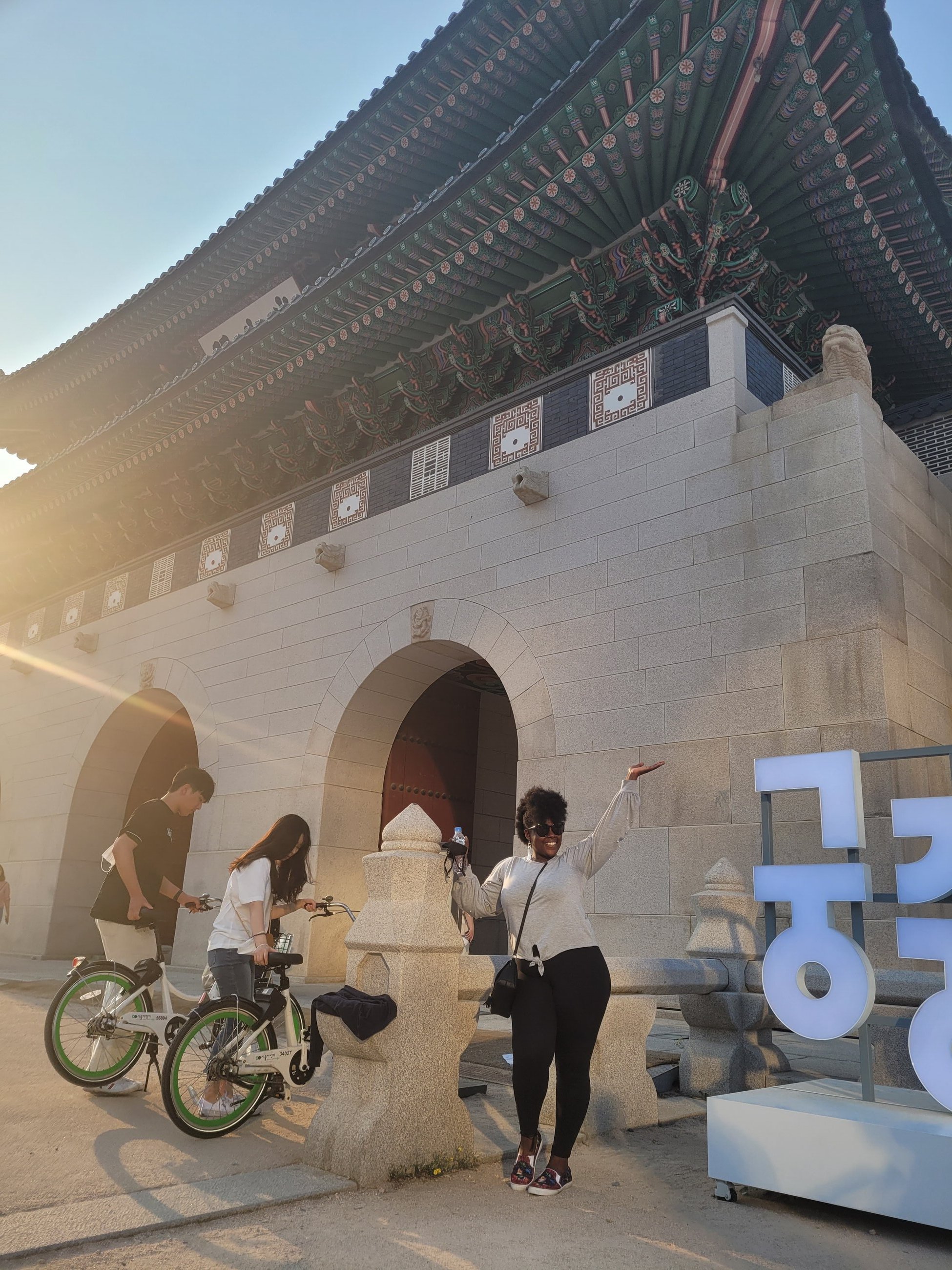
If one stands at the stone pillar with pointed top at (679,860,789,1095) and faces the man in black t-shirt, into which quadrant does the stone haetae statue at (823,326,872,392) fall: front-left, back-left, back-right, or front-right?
back-right

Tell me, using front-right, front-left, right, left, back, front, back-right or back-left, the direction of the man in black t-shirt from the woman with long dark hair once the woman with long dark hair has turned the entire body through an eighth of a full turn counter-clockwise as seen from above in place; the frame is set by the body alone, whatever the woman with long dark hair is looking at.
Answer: left

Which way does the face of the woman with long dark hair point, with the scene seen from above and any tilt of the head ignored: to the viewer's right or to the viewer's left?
to the viewer's right

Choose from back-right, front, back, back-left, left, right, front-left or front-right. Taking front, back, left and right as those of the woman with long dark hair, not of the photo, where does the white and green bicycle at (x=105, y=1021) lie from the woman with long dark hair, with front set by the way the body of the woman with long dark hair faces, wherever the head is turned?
back-left

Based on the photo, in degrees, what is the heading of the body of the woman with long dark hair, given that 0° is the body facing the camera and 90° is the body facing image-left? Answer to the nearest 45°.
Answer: approximately 270°

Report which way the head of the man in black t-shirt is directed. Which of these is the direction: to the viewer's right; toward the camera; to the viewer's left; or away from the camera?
to the viewer's right
